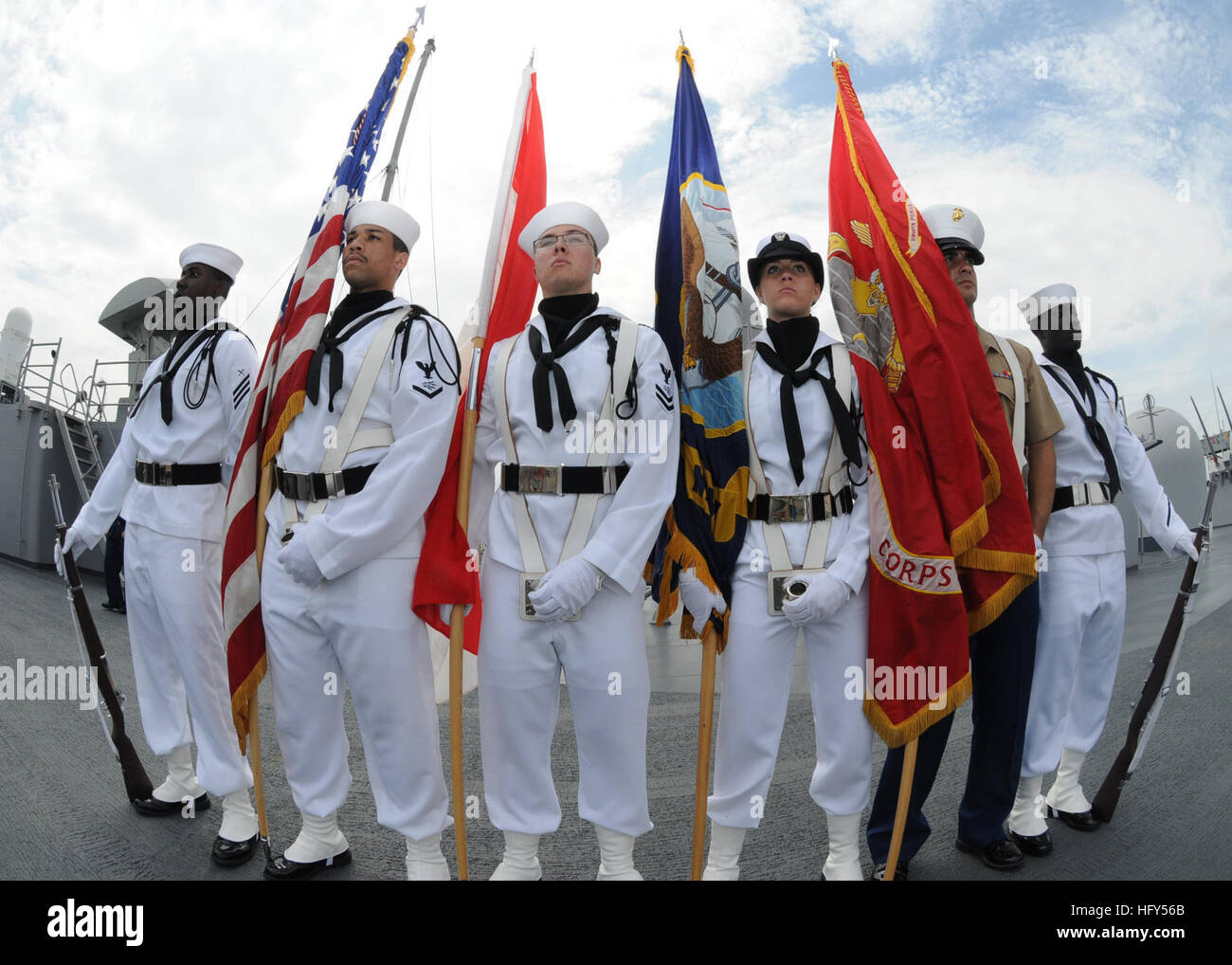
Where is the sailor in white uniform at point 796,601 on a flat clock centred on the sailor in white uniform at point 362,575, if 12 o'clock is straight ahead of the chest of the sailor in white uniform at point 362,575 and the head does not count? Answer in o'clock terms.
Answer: the sailor in white uniform at point 796,601 is roughly at 8 o'clock from the sailor in white uniform at point 362,575.

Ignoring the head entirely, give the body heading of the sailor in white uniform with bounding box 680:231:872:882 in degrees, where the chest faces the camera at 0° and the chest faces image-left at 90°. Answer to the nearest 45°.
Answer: approximately 0°

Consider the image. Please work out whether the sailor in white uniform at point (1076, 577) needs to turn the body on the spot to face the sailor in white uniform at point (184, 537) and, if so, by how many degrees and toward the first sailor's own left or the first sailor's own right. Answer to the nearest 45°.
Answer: approximately 90° to the first sailor's own right
